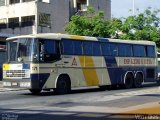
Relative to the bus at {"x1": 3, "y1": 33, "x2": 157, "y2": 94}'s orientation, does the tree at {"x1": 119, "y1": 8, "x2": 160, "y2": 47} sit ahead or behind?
behind

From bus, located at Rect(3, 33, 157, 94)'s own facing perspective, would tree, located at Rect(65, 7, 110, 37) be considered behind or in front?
behind

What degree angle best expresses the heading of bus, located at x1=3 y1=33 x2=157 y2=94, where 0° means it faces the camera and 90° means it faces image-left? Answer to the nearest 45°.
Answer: approximately 45°
